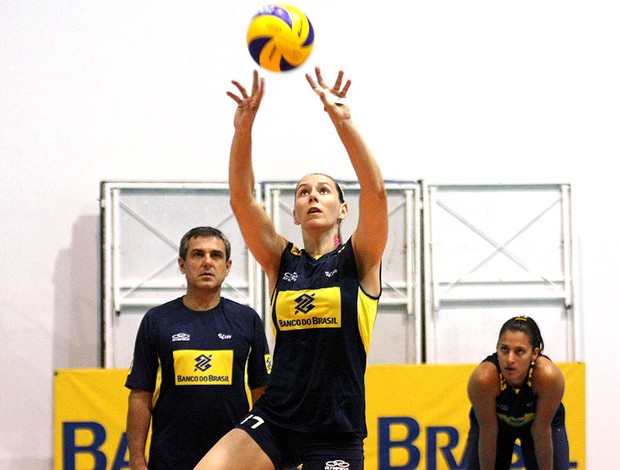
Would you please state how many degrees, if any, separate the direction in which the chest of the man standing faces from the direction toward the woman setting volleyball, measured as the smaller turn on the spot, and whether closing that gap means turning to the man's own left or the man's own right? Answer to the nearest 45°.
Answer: approximately 45° to the man's own left

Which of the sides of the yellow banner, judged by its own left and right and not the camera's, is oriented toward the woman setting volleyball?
front

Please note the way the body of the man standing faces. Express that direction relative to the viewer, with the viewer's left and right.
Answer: facing the viewer

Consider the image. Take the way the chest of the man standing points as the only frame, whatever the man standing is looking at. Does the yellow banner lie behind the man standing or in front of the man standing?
behind

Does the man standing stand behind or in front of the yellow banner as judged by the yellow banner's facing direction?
in front

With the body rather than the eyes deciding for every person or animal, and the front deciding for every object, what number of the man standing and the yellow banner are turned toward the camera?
2

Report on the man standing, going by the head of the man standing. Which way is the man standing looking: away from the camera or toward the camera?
toward the camera

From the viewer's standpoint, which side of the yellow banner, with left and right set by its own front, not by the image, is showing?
front

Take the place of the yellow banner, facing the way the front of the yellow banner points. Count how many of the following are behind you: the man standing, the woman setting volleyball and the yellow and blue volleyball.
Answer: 0

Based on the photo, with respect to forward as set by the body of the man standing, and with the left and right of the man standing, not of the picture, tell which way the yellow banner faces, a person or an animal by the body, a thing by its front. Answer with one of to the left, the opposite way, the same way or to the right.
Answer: the same way
